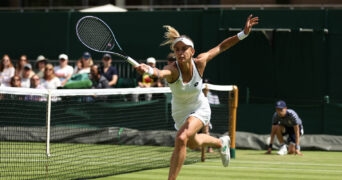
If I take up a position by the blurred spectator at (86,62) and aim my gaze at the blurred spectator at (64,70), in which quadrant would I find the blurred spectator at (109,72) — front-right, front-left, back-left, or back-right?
back-left

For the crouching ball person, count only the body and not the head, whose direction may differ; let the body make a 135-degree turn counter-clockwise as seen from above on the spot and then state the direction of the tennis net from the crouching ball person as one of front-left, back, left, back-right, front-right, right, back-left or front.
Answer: back

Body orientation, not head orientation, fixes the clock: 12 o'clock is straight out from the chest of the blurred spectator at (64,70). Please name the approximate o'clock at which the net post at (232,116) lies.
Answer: The net post is roughly at 11 o'clock from the blurred spectator.

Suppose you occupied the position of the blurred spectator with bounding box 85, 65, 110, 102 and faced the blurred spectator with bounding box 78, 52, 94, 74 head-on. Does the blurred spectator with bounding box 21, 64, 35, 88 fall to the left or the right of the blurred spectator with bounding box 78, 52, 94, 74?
left

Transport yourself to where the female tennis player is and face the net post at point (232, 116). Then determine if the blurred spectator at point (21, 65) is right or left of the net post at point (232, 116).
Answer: left

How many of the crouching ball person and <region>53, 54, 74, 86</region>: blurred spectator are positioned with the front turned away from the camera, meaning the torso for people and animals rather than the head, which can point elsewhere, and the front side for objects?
0

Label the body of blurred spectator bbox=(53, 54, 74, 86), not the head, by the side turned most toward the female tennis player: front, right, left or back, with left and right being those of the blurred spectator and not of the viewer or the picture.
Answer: front

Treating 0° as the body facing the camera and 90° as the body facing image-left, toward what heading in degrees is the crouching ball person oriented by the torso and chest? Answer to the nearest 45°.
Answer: approximately 45°

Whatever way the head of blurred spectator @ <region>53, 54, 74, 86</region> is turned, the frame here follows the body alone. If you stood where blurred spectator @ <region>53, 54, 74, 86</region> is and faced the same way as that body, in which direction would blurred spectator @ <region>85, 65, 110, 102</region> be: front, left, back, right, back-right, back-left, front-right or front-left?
front-left
